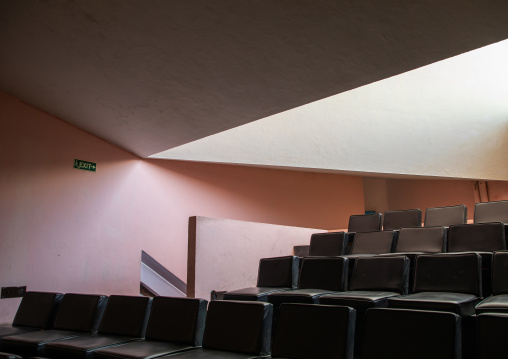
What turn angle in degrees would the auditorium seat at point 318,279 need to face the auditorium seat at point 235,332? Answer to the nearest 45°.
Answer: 0° — it already faces it

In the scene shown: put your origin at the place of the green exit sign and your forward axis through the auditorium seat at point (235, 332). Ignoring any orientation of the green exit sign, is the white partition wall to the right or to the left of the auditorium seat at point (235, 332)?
left

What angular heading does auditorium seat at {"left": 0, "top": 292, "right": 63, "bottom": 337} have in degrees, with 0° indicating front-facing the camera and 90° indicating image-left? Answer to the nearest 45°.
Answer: approximately 45°

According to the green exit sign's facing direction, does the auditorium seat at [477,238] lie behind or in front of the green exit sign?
in front

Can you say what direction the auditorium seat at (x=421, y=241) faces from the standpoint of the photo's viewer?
facing the viewer and to the left of the viewer

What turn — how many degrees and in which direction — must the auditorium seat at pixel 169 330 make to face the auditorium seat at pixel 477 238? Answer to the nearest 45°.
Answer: approximately 135° to its left

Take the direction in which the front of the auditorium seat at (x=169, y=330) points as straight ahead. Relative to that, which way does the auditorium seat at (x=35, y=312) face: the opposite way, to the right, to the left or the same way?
the same way

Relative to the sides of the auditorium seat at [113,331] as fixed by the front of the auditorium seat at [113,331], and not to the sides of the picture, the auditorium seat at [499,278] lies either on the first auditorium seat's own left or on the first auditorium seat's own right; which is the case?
on the first auditorium seat's own left

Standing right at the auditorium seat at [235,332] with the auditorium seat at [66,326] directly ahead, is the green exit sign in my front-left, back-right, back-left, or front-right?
front-right

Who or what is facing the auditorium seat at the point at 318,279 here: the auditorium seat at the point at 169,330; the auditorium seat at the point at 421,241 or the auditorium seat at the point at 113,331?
the auditorium seat at the point at 421,241

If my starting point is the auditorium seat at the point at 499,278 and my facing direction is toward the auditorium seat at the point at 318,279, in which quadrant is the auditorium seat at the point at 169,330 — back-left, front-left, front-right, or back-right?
front-left

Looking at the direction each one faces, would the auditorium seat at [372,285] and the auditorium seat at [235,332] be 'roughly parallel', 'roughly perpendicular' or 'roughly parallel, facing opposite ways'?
roughly parallel

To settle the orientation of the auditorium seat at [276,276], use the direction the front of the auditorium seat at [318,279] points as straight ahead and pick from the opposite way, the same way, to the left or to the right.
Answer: the same way

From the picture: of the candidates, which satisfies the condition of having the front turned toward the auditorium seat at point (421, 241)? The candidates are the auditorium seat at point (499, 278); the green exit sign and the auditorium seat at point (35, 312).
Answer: the green exit sign

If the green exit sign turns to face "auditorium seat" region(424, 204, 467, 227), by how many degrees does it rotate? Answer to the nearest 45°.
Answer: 0° — it already faces it

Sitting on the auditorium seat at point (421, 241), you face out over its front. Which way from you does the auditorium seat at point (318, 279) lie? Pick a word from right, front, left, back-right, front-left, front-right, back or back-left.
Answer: front

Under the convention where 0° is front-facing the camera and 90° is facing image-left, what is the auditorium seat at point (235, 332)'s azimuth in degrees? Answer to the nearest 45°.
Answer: approximately 45°

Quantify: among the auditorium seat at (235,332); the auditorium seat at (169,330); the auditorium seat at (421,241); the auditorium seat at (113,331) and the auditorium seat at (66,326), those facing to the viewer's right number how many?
0

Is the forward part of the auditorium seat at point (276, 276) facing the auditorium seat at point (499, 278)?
no

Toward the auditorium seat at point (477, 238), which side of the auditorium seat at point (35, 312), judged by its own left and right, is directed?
left

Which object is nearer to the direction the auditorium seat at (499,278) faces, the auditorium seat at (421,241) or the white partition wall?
the white partition wall
